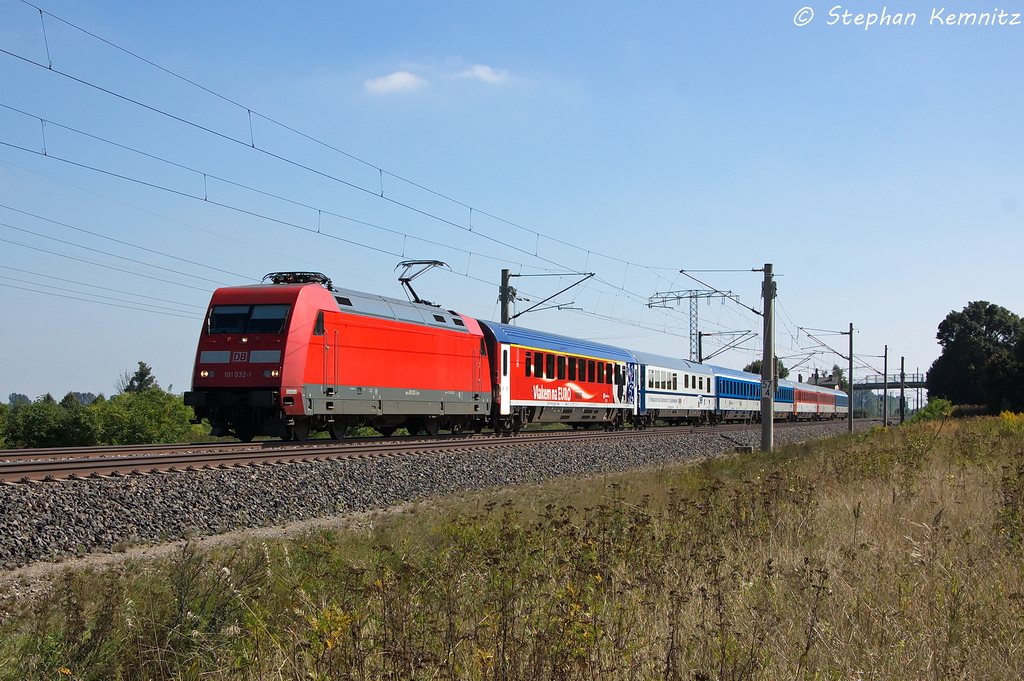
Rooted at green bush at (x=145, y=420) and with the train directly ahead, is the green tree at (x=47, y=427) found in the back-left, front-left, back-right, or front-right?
back-right

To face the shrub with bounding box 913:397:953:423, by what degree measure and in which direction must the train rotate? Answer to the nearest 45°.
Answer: approximately 180°

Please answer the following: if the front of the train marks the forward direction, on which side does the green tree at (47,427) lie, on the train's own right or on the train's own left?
on the train's own right

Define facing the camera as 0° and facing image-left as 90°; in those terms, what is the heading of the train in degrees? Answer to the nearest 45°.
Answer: approximately 45°

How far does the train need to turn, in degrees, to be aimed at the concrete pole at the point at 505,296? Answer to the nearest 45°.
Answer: approximately 135° to its right
